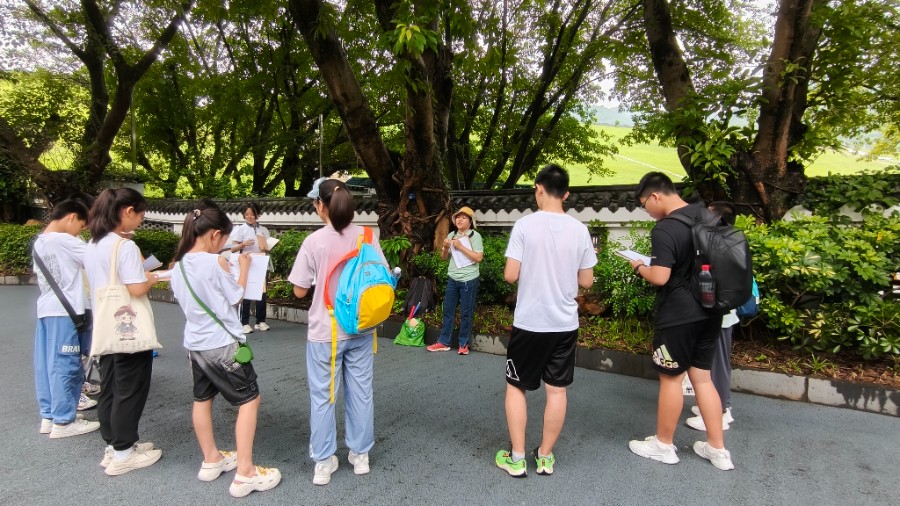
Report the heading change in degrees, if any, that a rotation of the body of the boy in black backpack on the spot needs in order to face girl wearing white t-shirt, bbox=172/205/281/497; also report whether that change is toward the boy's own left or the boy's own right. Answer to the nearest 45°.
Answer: approximately 45° to the boy's own left

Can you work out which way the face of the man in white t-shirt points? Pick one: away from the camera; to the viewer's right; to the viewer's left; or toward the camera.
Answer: away from the camera

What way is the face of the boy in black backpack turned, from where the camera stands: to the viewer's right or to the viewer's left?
to the viewer's left

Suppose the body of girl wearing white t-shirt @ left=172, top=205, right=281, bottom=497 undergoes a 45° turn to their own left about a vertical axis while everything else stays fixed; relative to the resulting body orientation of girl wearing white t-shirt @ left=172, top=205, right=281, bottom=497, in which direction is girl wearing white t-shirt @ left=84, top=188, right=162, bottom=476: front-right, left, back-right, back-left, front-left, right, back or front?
front-left

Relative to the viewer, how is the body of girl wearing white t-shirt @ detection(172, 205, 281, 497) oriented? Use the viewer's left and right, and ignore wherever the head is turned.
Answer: facing away from the viewer and to the right of the viewer

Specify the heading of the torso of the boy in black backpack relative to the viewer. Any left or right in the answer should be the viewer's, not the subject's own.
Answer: facing to the left of the viewer

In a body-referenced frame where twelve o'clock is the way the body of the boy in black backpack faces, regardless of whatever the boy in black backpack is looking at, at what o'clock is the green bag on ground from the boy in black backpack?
The green bag on ground is roughly at 1 o'clock from the boy in black backpack.

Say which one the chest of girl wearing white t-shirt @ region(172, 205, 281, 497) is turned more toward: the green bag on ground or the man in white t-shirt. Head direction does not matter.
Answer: the green bag on ground

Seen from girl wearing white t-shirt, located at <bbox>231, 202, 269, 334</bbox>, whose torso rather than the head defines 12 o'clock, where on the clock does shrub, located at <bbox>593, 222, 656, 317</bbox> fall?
The shrub is roughly at 10 o'clock from the girl wearing white t-shirt.

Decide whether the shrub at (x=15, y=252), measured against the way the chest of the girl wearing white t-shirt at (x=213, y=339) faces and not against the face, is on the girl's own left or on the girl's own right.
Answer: on the girl's own left

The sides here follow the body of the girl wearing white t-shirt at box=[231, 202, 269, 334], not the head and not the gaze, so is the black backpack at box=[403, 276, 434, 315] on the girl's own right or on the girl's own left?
on the girl's own left

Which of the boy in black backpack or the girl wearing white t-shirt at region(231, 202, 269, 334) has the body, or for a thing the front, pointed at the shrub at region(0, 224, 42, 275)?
the boy in black backpack
